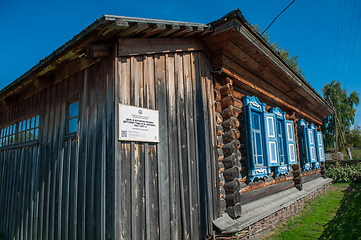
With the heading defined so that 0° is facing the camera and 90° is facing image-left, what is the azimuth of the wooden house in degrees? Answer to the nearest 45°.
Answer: approximately 315°

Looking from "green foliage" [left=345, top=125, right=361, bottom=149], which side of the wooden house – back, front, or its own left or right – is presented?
left

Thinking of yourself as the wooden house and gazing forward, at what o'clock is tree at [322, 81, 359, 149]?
The tree is roughly at 9 o'clock from the wooden house.

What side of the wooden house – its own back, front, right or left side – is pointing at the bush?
left
